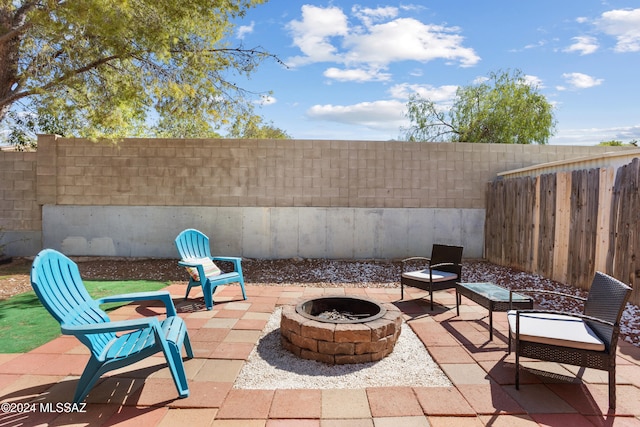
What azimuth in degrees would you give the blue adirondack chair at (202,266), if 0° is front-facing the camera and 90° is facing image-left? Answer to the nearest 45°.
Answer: approximately 315°

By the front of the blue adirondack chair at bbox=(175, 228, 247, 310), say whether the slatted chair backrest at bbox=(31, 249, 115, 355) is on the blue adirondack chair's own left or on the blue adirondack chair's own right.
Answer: on the blue adirondack chair's own right

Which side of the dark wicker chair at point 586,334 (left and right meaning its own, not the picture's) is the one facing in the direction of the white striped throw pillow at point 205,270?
front

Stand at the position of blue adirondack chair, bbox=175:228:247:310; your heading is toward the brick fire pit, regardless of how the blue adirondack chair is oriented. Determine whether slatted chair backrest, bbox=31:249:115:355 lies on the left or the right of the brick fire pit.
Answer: right

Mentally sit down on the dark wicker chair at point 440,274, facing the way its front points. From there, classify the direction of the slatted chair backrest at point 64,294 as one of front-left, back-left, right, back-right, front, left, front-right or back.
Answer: front

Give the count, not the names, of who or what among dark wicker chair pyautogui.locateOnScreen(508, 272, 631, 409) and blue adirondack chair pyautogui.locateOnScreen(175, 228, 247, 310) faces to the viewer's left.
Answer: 1

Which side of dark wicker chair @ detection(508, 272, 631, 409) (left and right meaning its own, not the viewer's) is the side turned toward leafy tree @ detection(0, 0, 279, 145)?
front

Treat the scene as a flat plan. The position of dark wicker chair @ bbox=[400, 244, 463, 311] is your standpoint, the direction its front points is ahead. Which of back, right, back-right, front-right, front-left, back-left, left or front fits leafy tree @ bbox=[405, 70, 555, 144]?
back-right

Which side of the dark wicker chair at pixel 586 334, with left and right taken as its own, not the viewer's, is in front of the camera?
left

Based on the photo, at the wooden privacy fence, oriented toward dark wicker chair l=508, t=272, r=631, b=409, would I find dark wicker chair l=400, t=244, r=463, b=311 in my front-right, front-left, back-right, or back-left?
front-right

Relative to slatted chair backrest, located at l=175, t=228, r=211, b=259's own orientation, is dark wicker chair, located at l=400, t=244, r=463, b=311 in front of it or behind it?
in front
